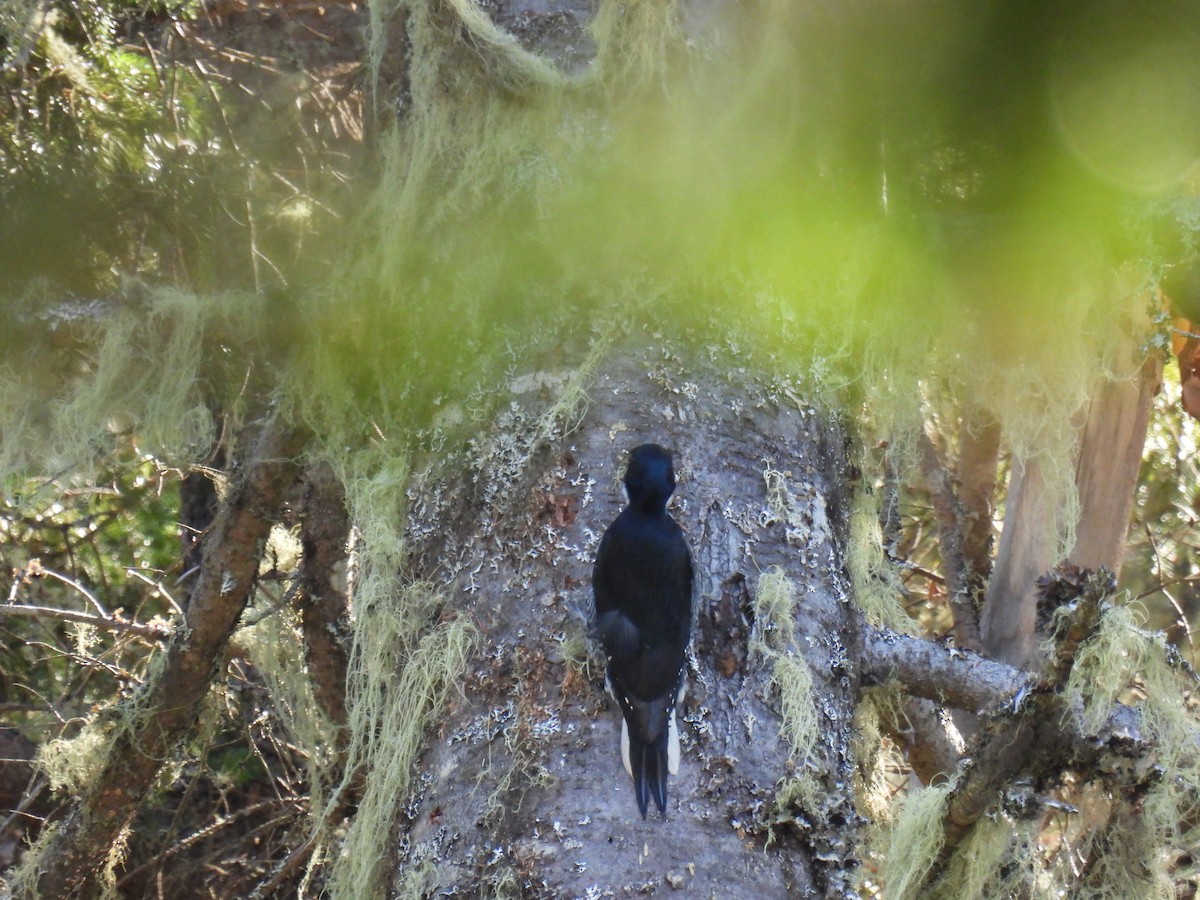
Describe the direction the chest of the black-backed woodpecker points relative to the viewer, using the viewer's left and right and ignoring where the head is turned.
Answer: facing away from the viewer

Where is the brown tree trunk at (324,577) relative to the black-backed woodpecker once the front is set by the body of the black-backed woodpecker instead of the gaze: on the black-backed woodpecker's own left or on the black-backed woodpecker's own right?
on the black-backed woodpecker's own left

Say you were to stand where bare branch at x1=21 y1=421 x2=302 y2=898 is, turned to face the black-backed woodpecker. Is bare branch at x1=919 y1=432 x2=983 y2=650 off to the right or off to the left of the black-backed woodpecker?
left

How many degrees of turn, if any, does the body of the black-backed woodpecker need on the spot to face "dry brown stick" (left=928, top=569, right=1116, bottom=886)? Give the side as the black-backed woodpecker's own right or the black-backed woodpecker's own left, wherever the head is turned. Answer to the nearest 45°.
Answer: approximately 135° to the black-backed woodpecker's own right

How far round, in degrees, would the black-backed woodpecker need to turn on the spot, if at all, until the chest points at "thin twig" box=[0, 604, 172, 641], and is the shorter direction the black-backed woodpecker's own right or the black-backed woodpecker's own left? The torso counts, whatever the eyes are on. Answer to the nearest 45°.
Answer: approximately 45° to the black-backed woodpecker's own left

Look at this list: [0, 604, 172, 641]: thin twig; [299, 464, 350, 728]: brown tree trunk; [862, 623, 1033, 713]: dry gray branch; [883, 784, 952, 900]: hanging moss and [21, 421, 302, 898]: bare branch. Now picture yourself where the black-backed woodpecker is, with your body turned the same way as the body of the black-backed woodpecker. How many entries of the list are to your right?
2

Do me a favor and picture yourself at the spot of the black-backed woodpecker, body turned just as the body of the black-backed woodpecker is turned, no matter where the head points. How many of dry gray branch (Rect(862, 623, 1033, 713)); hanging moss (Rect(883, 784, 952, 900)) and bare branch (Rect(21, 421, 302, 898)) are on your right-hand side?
2

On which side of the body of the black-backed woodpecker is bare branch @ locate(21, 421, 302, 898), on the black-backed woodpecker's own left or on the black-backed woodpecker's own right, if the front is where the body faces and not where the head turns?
on the black-backed woodpecker's own left

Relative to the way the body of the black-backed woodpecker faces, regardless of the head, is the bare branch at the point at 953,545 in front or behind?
in front

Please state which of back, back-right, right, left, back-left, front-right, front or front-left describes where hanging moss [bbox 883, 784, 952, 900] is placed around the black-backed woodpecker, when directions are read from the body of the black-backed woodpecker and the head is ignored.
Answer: right
